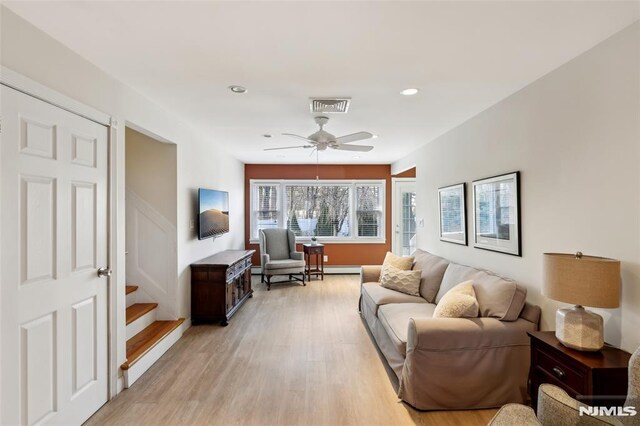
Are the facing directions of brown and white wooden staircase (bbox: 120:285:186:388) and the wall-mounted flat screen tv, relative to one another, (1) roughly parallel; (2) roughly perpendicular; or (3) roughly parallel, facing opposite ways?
roughly parallel

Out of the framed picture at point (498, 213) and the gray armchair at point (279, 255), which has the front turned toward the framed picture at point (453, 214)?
the gray armchair

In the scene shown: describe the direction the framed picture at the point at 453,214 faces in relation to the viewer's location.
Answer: facing the viewer and to the left of the viewer

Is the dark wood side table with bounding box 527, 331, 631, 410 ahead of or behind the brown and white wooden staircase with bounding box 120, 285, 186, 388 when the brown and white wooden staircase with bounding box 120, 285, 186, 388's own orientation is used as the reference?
ahead

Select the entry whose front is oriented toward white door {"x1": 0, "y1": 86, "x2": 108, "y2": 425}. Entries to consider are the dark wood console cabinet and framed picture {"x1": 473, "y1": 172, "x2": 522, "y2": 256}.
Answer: the framed picture

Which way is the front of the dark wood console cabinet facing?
to the viewer's right

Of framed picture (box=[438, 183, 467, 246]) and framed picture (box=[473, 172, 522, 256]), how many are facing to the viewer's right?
0

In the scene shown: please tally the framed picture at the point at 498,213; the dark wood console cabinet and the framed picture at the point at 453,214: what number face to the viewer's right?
1

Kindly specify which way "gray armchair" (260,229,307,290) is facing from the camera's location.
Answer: facing the viewer and to the right of the viewer

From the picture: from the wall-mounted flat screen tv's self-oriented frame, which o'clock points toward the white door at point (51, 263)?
The white door is roughly at 2 o'clock from the wall-mounted flat screen tv.

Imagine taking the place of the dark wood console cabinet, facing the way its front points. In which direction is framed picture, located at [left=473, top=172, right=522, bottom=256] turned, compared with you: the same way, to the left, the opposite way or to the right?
the opposite way

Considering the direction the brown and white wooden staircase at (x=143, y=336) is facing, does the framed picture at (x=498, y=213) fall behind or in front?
in front

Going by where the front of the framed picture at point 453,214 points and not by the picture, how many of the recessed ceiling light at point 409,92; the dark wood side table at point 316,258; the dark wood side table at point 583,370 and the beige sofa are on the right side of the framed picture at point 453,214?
1

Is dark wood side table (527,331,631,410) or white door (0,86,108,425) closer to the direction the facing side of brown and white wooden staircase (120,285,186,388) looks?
the dark wood side table

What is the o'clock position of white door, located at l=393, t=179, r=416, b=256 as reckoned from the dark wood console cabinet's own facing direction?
The white door is roughly at 11 o'clock from the dark wood console cabinet.

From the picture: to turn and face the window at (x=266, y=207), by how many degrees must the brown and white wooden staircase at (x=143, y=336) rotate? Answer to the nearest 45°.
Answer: approximately 90° to its left

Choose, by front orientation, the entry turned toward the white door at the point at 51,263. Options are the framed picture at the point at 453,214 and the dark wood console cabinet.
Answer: the framed picture
